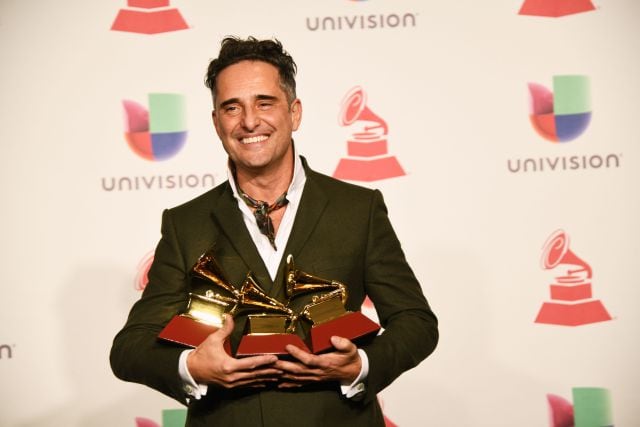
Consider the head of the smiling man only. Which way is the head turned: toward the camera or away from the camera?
toward the camera

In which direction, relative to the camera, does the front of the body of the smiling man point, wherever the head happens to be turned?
toward the camera
